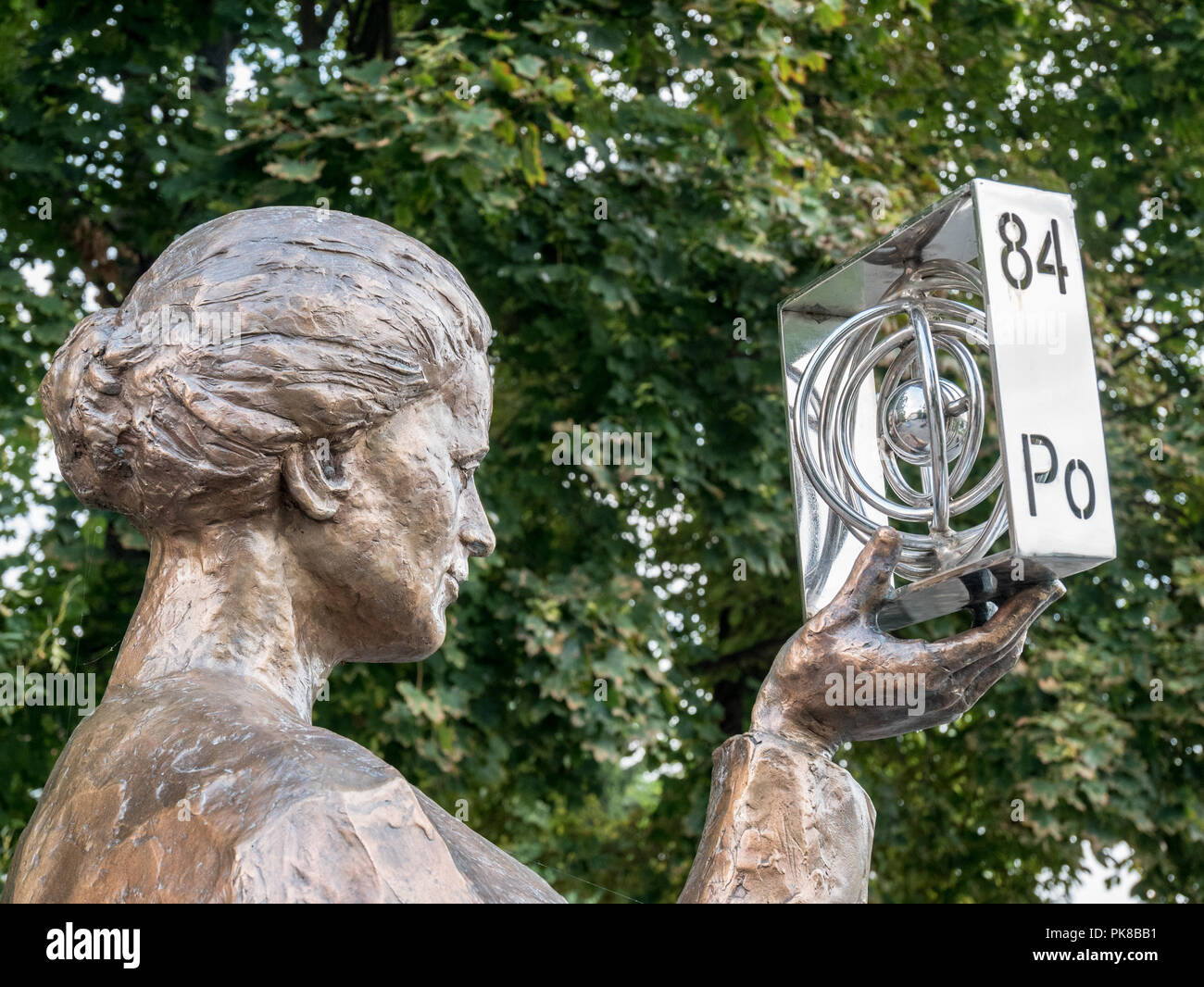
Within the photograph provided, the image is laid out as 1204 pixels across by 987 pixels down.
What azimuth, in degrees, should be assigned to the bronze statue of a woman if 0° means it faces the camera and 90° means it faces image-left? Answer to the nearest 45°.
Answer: approximately 225°
